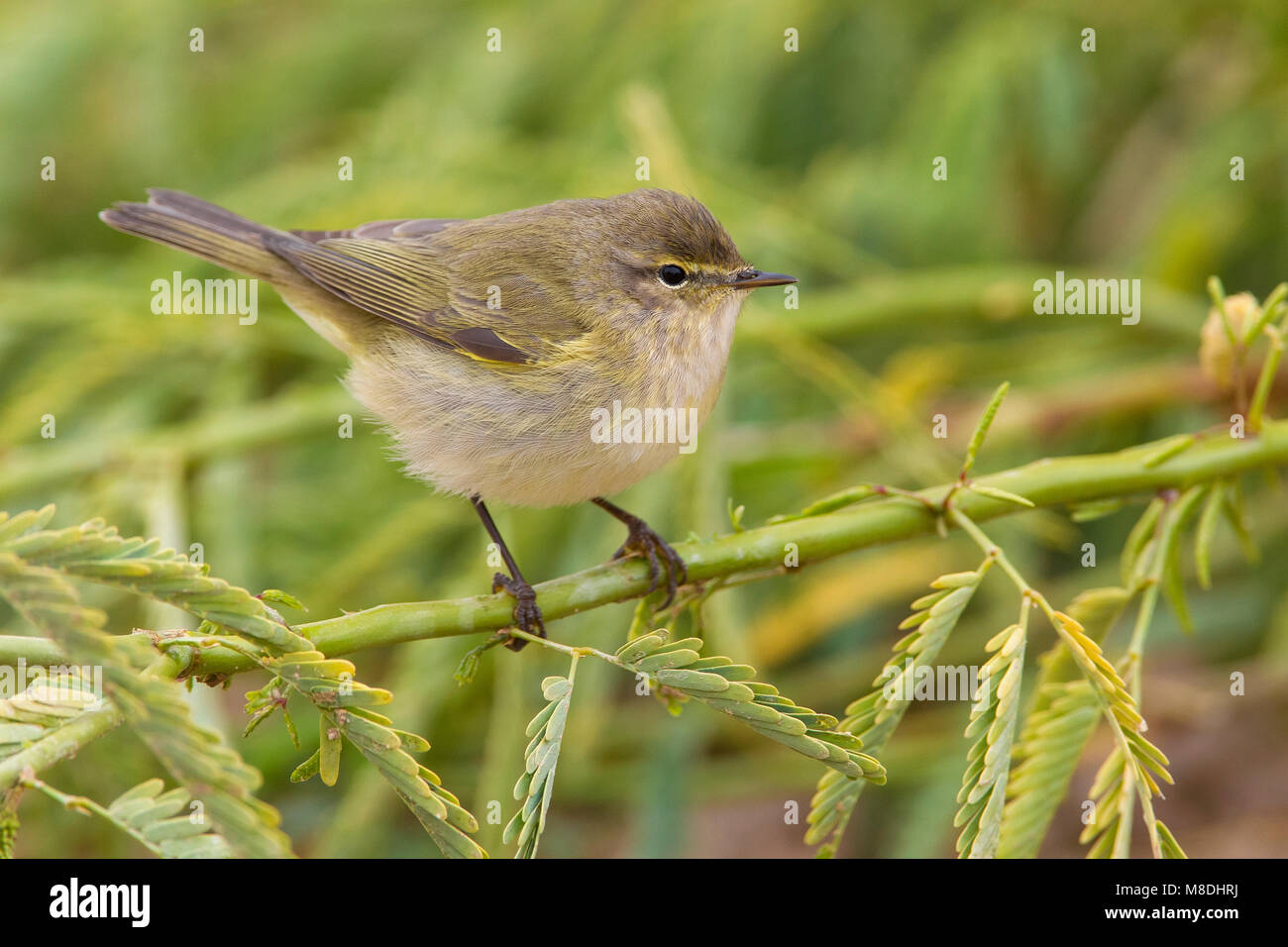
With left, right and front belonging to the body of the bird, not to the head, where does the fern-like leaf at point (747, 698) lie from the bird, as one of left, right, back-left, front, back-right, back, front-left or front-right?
front

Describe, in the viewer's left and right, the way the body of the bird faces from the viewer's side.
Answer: facing to the right of the viewer
